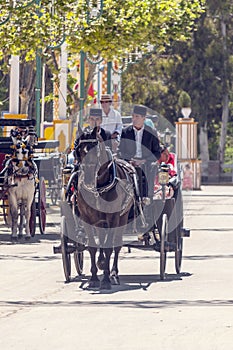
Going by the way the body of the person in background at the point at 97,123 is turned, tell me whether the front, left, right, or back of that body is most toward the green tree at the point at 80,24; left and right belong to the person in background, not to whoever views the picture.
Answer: back

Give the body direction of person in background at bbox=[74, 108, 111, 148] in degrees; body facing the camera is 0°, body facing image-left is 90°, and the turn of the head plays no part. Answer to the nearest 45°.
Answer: approximately 0°

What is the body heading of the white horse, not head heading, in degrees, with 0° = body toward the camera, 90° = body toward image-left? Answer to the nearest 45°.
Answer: approximately 0°

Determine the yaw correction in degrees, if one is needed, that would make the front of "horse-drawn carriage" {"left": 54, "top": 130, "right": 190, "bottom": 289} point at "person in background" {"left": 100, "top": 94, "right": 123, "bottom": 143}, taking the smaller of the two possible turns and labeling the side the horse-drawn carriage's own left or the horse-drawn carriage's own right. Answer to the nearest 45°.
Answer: approximately 180°
